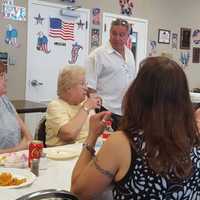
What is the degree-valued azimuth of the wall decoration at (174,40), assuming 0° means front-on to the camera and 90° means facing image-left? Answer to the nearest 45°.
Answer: approximately 0°

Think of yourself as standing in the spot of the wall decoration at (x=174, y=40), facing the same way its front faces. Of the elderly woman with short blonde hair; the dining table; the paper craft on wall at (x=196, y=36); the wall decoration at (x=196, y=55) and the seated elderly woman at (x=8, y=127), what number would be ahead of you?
3

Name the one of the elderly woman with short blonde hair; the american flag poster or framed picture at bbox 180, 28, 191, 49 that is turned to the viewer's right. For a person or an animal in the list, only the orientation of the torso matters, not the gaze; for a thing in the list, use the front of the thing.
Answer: the elderly woman with short blonde hair

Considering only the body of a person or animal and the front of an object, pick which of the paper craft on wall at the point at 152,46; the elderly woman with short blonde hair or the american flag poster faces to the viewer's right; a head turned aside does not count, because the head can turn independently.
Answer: the elderly woman with short blonde hair

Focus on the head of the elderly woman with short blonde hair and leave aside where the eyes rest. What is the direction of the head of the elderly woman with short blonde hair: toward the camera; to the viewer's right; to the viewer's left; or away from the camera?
to the viewer's right

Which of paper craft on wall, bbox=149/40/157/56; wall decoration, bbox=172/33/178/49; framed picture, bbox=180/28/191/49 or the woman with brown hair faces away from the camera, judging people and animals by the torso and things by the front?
the woman with brown hair

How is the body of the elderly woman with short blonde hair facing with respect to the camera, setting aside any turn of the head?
to the viewer's right

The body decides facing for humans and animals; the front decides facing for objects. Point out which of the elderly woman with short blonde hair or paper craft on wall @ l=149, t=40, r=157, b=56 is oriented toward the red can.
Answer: the paper craft on wall

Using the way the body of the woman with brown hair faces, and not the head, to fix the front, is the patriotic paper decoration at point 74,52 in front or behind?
in front

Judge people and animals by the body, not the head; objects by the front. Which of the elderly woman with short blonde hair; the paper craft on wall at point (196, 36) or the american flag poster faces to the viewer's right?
the elderly woman with short blonde hair

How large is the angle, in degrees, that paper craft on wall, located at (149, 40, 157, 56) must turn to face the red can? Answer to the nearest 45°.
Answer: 0° — it already faces it

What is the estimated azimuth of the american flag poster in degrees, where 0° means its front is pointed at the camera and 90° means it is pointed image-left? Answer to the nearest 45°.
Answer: approximately 0°

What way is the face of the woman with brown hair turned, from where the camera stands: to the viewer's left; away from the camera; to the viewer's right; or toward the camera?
away from the camera

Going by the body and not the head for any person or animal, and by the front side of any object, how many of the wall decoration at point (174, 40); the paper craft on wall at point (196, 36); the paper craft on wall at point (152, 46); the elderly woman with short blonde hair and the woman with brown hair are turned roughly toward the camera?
3
